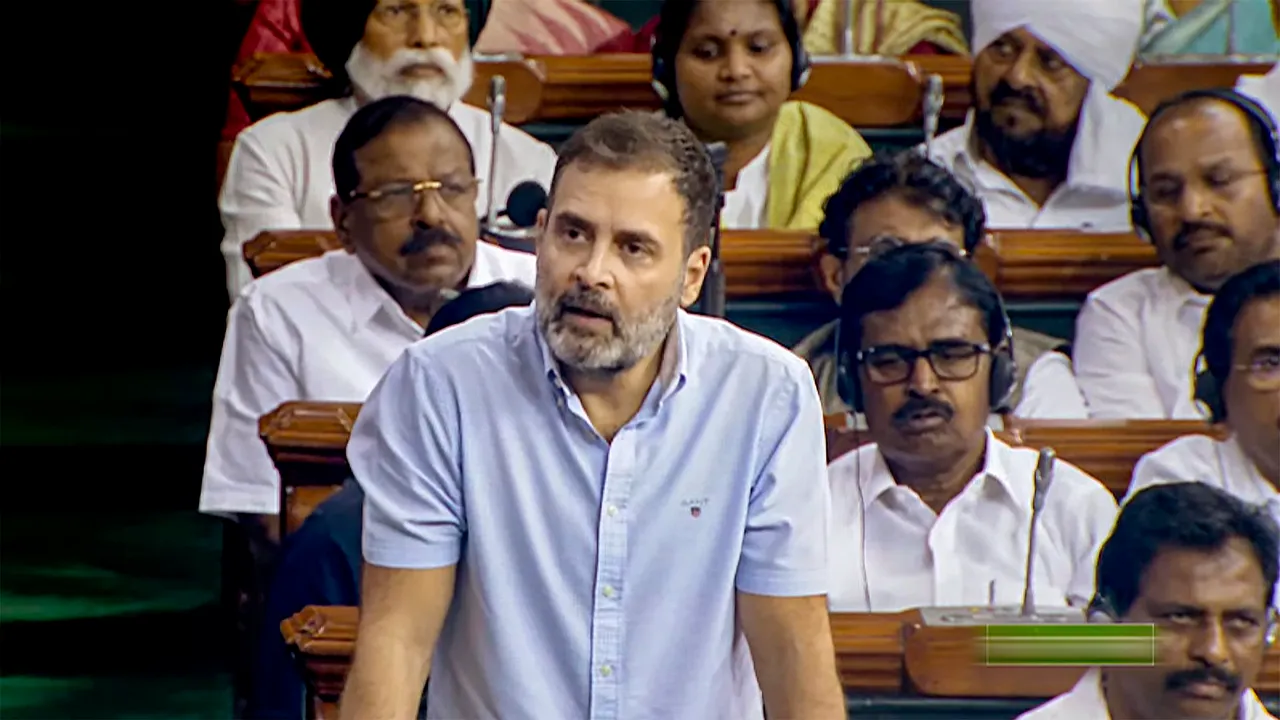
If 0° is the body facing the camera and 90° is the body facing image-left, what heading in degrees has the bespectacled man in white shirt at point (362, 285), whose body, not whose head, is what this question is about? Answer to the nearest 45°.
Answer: approximately 315°
